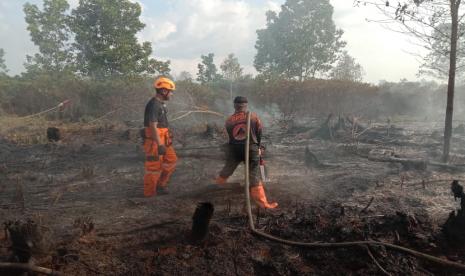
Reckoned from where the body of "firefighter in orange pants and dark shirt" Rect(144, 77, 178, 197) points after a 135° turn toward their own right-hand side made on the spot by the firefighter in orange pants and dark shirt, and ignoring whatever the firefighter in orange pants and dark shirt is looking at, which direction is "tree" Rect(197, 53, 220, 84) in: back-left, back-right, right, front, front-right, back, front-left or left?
back-right

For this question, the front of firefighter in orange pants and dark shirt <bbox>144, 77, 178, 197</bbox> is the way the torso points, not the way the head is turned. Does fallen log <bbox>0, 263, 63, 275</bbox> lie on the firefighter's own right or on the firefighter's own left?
on the firefighter's own right

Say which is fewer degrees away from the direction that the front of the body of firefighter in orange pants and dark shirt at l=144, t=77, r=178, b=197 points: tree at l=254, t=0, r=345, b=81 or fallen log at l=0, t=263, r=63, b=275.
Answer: the tree

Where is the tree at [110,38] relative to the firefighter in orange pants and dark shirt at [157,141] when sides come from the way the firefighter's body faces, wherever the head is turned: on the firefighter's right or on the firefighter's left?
on the firefighter's left

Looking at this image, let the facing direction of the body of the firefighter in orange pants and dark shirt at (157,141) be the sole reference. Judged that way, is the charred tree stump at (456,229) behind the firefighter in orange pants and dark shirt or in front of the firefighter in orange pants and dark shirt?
in front

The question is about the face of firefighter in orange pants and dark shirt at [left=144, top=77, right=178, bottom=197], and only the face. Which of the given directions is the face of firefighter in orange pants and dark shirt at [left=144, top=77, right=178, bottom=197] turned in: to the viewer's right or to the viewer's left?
to the viewer's right

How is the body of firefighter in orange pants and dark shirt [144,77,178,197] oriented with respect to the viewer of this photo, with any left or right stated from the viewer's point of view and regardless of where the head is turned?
facing to the right of the viewer

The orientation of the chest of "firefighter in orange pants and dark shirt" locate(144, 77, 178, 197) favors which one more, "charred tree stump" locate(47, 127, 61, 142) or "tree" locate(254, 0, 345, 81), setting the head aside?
the tree

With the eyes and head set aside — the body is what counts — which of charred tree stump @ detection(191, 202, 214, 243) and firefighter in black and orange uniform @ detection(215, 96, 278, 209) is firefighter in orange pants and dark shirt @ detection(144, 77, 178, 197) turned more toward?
the firefighter in black and orange uniform

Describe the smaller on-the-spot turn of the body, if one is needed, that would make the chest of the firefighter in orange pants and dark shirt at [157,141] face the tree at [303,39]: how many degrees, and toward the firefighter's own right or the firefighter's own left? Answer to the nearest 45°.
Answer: approximately 45° to the firefighter's own left
